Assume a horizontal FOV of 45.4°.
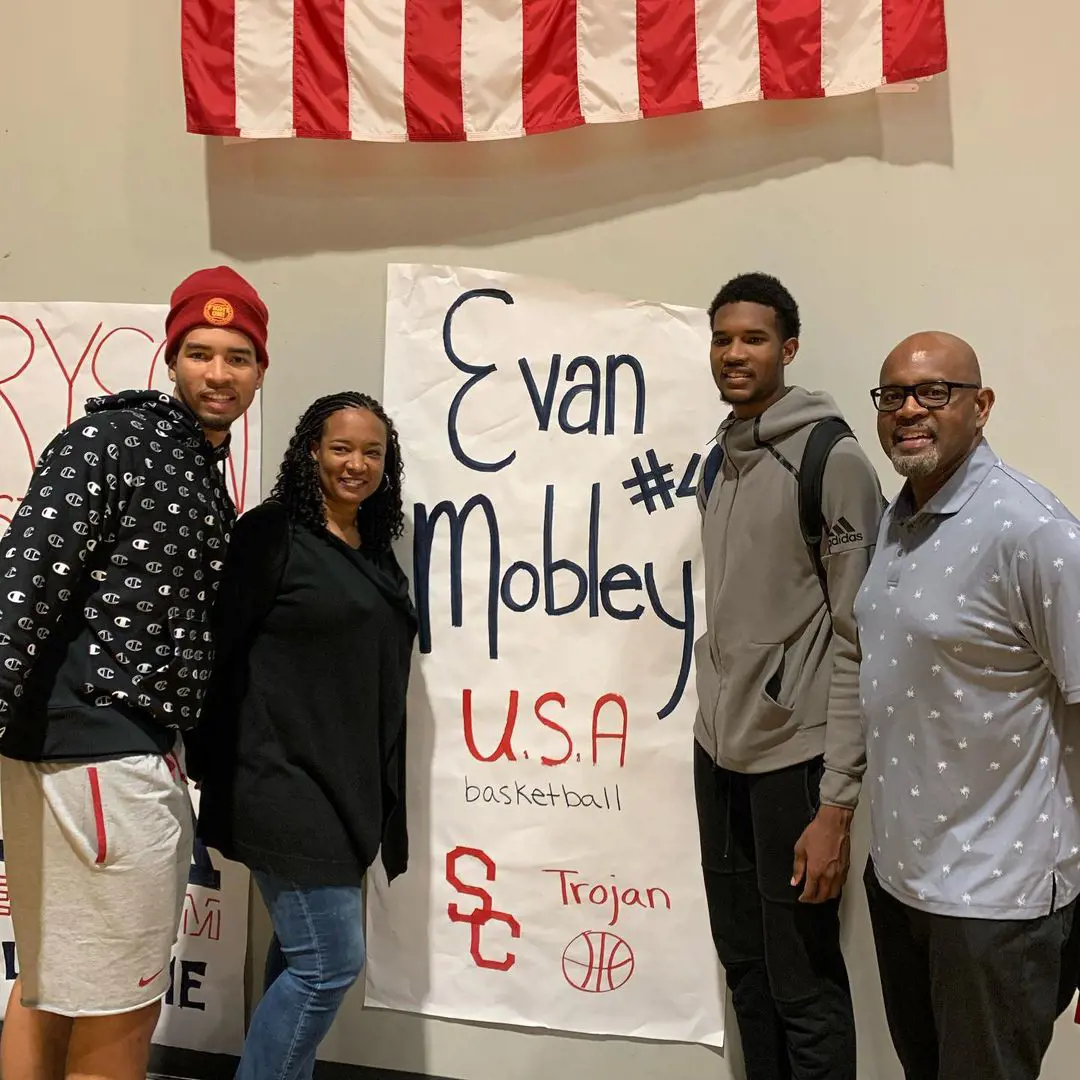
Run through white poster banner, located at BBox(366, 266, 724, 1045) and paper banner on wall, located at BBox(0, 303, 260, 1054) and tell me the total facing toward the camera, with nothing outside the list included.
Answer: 2

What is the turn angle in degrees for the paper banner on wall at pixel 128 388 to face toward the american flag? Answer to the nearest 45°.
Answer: approximately 45° to its left

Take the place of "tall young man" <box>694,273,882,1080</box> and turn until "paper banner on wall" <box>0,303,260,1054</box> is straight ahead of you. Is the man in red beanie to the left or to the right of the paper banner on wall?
left

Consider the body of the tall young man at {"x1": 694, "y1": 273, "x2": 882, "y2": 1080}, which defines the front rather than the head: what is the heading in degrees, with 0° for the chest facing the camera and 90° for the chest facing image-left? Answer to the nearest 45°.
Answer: approximately 45°

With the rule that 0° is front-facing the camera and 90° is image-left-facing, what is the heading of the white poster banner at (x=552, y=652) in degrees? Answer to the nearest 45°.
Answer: approximately 0°

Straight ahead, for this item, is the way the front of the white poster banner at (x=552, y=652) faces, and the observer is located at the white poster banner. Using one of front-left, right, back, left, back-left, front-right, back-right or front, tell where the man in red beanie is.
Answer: front-right

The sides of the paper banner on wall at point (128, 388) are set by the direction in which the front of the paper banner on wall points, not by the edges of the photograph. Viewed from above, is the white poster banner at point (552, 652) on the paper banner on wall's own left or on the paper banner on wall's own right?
on the paper banner on wall's own left

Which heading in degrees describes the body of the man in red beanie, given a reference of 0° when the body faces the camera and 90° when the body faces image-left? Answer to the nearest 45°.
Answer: approximately 315°

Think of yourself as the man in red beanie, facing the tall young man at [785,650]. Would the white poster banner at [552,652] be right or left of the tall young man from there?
left

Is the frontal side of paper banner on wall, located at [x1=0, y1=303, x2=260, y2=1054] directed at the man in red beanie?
yes
